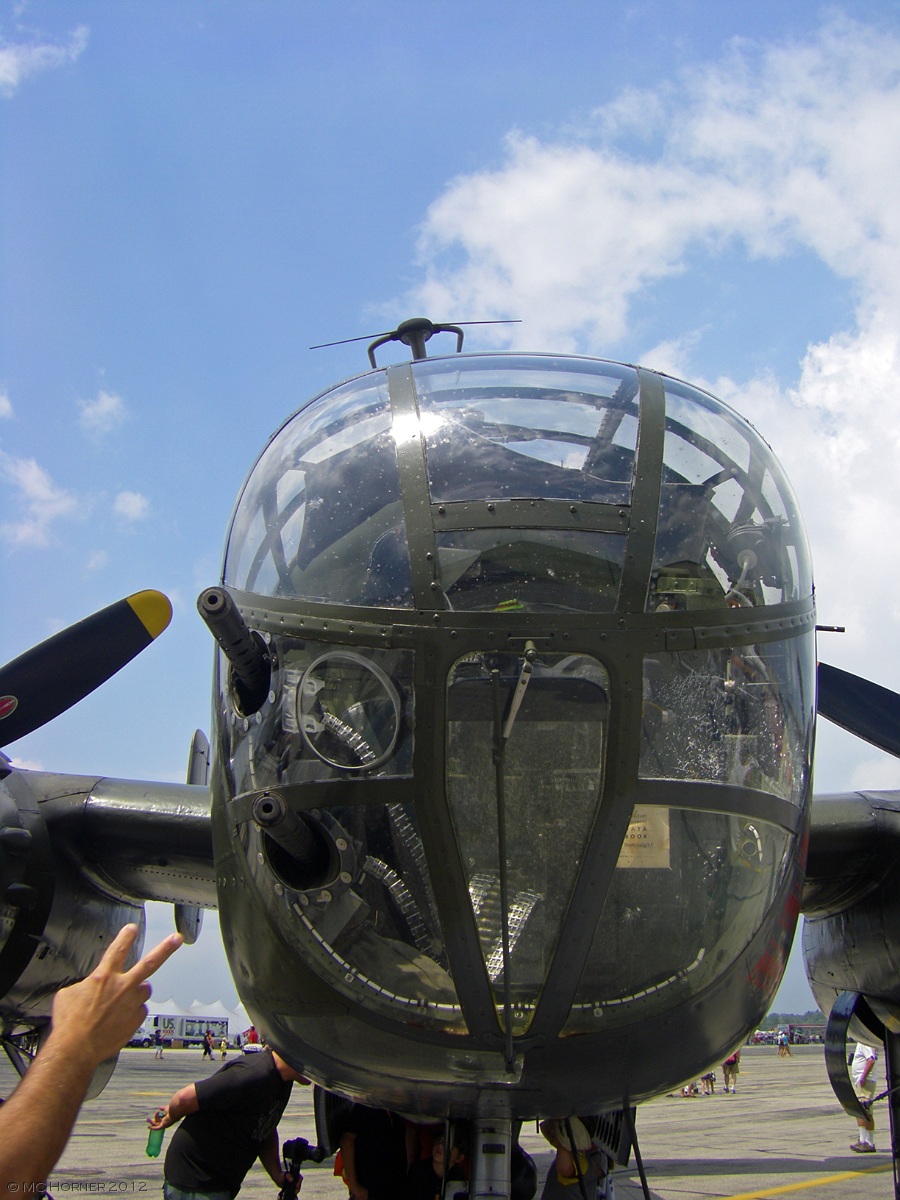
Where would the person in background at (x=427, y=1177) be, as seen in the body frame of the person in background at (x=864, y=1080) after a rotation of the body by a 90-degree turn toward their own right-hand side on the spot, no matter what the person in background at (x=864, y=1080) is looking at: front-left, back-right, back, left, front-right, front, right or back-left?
back

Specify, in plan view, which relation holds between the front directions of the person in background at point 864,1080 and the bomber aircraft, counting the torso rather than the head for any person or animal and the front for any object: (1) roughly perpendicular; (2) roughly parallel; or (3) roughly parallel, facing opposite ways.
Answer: roughly perpendicular

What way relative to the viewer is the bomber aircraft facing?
toward the camera

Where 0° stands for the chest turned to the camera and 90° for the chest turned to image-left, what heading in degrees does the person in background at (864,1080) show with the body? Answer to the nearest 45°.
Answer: approximately 90°

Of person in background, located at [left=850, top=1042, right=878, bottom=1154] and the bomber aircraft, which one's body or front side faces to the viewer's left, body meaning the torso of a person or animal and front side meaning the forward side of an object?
the person in background

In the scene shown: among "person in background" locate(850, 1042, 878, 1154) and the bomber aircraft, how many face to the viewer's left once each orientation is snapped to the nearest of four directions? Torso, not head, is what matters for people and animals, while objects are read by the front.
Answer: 1

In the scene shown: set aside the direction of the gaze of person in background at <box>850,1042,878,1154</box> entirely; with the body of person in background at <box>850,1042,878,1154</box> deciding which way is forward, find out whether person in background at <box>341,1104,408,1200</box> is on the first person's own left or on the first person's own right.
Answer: on the first person's own left
